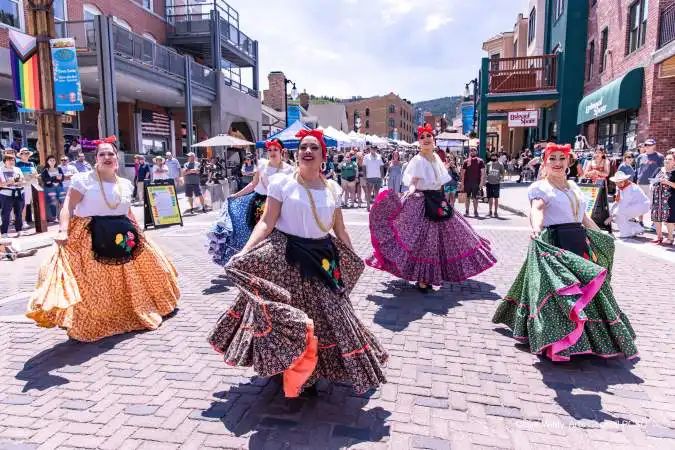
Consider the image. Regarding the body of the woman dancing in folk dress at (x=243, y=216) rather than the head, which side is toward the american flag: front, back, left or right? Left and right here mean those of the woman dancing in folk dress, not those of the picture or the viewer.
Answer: back

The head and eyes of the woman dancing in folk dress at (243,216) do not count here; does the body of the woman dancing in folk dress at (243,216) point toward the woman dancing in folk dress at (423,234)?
no

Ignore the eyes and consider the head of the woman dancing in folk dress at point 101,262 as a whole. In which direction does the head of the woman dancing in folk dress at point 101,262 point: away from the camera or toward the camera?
toward the camera

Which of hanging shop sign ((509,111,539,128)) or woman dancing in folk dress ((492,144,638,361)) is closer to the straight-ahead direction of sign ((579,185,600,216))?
the woman dancing in folk dress

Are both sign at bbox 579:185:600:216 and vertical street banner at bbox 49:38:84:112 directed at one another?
no

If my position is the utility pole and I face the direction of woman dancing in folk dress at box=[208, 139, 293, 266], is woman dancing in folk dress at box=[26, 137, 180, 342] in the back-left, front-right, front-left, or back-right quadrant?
front-right

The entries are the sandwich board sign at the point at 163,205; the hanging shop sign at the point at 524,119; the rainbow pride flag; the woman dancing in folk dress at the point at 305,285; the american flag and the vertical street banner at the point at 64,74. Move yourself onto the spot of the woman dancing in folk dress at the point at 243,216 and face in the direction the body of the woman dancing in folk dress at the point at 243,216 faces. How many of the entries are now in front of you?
1

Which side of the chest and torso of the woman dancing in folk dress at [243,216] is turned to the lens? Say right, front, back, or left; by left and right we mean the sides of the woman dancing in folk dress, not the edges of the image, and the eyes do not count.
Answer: front

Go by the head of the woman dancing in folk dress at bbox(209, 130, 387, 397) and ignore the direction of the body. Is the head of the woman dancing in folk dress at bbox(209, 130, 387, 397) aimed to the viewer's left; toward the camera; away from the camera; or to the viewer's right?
toward the camera

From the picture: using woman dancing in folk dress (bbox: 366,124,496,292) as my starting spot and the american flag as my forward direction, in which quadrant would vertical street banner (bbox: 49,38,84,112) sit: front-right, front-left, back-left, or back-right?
front-left

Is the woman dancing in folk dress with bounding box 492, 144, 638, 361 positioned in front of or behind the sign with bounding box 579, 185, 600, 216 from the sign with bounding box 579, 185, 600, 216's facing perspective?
in front

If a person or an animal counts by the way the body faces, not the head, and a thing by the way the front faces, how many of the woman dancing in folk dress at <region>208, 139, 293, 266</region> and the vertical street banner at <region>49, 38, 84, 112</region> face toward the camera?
2

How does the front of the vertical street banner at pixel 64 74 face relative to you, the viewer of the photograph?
facing the viewer

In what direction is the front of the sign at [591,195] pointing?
toward the camera

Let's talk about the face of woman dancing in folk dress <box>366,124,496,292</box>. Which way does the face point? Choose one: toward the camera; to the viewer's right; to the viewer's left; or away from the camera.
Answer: toward the camera

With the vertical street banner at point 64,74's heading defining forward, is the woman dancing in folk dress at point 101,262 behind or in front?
in front
